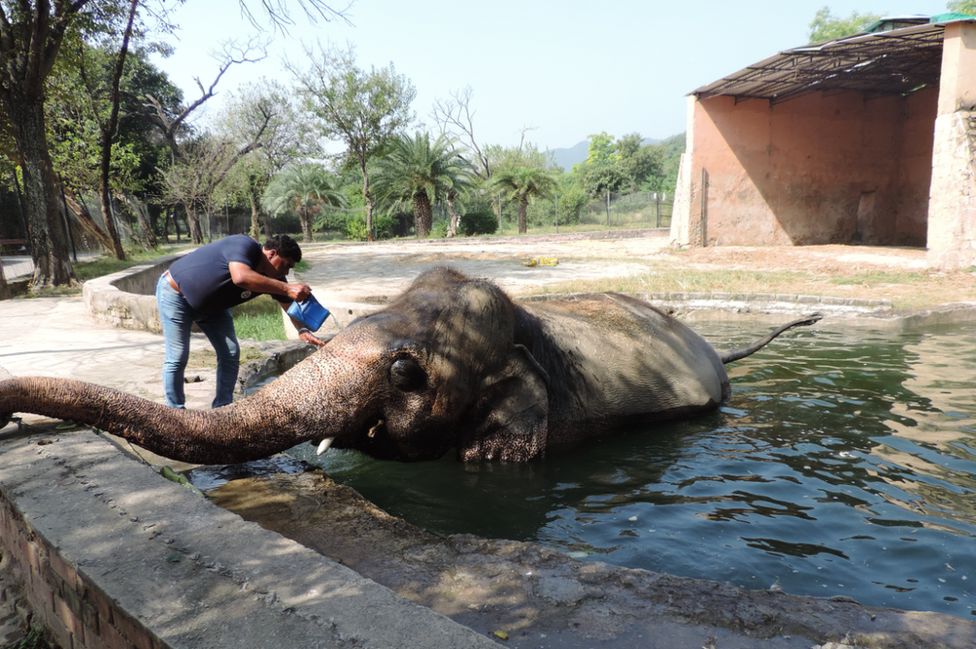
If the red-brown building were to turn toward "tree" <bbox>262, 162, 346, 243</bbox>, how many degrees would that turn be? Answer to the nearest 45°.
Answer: approximately 45° to its right

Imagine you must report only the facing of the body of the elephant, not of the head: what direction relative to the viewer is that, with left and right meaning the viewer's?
facing the viewer and to the left of the viewer

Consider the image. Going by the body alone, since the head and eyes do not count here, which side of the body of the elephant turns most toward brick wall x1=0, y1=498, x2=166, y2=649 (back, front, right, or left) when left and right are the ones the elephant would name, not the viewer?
front

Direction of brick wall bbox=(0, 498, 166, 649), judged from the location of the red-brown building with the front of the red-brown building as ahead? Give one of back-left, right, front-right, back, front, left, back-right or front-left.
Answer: front-left

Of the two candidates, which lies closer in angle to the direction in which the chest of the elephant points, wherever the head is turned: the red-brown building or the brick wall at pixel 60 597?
the brick wall

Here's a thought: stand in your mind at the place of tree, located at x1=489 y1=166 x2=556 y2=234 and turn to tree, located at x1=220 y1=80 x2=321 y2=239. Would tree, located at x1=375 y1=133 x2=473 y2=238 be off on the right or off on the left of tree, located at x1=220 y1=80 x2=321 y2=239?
left

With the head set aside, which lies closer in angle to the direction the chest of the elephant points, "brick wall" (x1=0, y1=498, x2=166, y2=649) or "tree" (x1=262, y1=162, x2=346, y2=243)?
the brick wall

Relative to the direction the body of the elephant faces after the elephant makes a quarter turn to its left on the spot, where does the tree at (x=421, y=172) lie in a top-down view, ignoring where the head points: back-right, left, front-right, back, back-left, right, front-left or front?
back-left

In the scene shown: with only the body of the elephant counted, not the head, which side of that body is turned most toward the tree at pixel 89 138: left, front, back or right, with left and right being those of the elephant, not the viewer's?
right

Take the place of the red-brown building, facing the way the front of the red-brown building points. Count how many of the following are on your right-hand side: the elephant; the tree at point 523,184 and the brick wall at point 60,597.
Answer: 1

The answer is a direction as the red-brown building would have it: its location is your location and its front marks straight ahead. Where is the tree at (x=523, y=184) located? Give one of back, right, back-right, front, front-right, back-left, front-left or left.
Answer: right

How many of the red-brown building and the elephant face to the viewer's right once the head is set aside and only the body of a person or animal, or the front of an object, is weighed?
0
